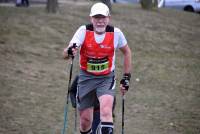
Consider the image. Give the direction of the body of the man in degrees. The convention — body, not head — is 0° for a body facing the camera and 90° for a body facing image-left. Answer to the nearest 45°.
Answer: approximately 0°

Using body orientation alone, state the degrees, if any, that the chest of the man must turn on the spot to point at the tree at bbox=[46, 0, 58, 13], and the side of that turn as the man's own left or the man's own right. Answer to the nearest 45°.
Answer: approximately 180°
